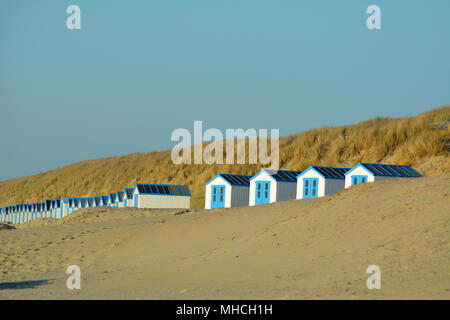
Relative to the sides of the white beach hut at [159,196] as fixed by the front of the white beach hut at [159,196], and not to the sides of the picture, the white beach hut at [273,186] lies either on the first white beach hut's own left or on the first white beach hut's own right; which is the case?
on the first white beach hut's own left

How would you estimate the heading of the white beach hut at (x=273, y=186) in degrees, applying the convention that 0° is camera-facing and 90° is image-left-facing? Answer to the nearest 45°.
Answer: approximately 45°

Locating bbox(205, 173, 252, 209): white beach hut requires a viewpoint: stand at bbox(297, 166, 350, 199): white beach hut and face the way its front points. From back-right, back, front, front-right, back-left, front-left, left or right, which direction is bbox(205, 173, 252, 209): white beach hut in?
right

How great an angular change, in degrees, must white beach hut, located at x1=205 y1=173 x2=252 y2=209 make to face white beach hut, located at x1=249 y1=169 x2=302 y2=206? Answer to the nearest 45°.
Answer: approximately 90° to its left

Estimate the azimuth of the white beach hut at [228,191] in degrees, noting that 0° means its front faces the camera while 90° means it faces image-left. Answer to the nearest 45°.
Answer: approximately 45°

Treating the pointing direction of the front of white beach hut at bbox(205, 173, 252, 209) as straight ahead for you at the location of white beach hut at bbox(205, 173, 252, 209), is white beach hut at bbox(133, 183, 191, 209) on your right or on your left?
on your right

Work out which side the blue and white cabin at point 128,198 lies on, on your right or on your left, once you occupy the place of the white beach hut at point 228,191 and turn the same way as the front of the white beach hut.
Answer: on your right

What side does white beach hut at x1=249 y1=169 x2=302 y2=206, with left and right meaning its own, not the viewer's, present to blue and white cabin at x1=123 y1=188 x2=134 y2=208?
right

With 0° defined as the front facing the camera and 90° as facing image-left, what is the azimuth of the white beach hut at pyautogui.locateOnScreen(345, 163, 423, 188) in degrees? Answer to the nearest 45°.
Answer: approximately 45°
